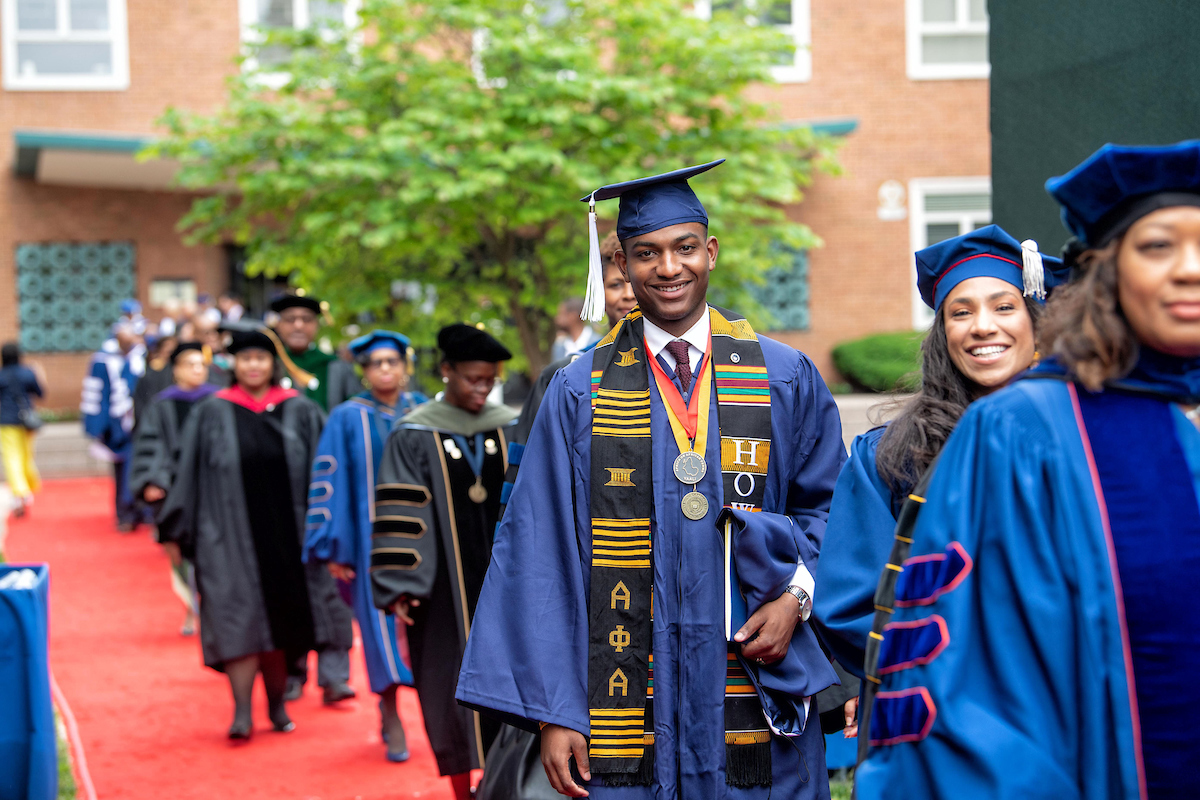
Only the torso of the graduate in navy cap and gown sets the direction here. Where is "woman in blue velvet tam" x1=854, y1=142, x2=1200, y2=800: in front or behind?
in front

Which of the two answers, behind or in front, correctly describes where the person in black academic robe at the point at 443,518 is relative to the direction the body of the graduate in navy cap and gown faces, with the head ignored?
behind

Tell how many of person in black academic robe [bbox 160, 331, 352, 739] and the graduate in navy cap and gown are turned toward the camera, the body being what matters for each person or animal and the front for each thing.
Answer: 2

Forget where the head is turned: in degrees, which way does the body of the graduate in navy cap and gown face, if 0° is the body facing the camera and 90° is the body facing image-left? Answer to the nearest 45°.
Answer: approximately 0°

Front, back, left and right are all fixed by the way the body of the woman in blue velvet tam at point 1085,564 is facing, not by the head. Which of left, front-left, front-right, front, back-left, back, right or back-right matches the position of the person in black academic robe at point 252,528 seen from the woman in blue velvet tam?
back

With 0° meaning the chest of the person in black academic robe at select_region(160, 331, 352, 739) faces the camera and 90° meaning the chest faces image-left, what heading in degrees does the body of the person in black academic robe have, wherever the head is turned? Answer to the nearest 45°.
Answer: approximately 0°

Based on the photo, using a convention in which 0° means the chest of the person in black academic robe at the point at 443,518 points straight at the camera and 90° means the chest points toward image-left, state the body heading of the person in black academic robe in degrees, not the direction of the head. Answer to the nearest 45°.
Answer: approximately 315°
